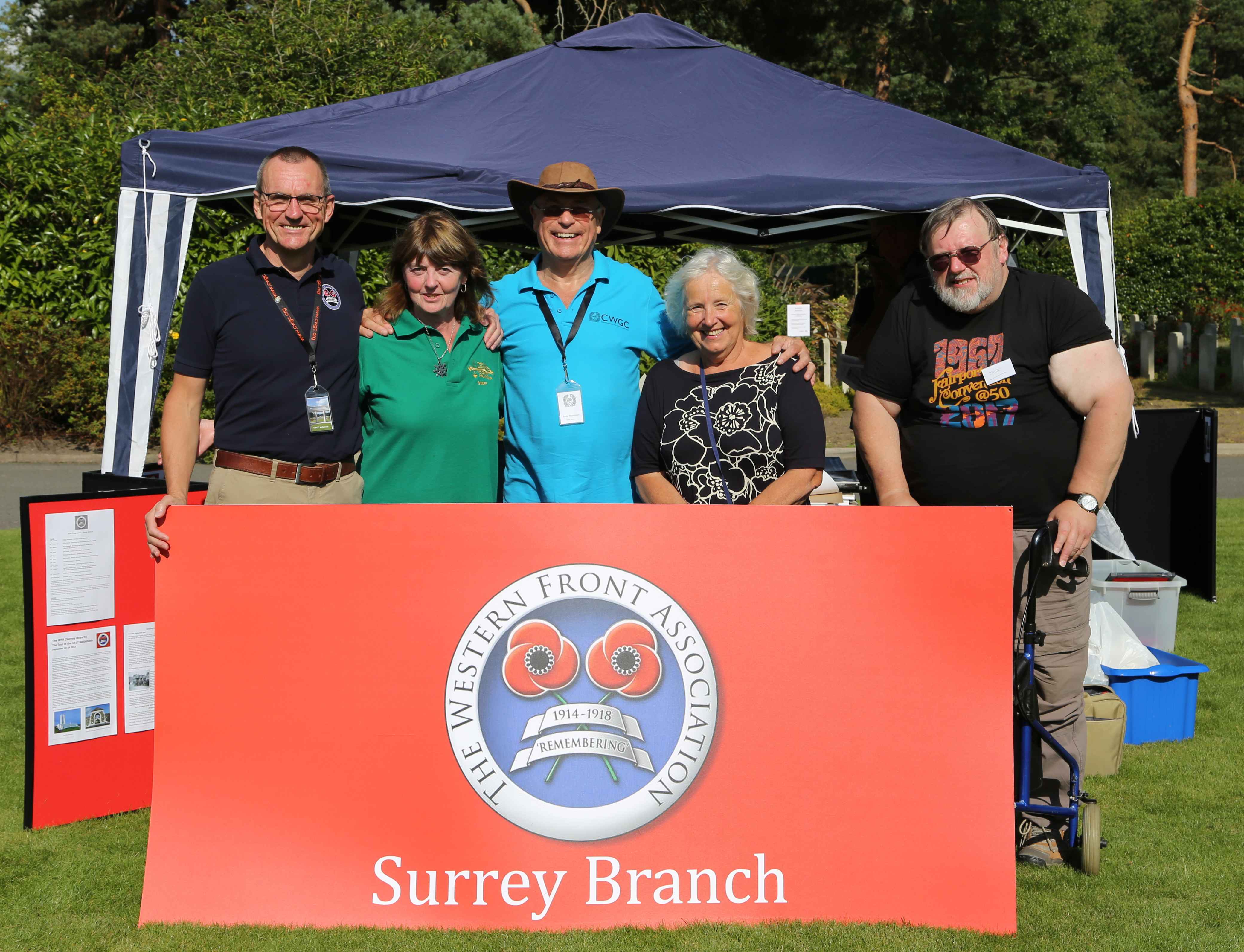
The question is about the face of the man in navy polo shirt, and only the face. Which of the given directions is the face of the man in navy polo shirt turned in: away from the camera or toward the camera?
toward the camera

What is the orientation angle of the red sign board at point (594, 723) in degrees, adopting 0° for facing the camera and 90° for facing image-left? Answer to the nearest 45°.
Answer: approximately 0°

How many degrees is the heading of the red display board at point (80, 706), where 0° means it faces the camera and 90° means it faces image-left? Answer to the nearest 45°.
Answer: approximately 315°

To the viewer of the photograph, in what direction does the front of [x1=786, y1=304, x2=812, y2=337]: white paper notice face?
facing the viewer

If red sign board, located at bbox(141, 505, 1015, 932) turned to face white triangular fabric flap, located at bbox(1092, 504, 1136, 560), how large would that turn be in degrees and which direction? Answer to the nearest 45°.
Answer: approximately 135° to its left

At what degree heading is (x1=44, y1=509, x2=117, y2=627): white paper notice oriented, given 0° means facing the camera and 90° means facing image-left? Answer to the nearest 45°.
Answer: approximately 315°

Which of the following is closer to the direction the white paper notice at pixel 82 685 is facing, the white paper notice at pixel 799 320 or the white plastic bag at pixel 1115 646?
the white plastic bag

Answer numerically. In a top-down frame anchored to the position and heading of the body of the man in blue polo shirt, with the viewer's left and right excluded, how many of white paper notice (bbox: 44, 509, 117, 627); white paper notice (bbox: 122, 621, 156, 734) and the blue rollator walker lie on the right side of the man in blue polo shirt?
2

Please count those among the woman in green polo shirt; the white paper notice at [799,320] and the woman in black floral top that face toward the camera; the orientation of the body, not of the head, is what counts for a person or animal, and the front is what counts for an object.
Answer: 3
